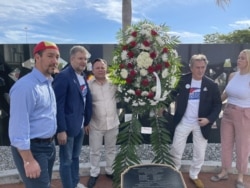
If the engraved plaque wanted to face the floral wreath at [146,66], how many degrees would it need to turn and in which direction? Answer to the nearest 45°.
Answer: approximately 180°

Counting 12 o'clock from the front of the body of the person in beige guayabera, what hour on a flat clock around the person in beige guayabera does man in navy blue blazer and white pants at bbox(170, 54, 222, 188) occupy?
The man in navy blue blazer and white pants is roughly at 9 o'clock from the person in beige guayabera.

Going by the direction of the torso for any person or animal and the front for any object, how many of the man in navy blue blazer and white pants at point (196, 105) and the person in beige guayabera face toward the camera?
2

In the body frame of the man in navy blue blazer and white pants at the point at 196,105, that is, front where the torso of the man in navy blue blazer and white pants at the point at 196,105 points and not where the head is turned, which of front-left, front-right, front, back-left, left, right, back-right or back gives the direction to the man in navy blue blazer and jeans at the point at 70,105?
front-right

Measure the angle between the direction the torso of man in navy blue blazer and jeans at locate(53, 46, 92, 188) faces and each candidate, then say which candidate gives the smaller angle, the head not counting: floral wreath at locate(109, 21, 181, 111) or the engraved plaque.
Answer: the engraved plaque

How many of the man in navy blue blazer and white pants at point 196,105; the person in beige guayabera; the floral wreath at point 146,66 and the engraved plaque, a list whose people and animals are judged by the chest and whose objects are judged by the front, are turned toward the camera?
4

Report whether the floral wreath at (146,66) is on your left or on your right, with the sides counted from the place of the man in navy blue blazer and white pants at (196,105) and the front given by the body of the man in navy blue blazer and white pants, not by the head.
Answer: on your right

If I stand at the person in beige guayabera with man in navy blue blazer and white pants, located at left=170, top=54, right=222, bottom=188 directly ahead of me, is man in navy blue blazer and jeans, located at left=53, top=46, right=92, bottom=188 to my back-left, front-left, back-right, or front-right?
back-right

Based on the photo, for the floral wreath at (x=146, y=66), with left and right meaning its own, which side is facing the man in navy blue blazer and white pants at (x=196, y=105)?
left

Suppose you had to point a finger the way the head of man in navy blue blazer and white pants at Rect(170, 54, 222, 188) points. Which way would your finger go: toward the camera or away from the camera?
toward the camera

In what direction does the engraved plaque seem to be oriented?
toward the camera

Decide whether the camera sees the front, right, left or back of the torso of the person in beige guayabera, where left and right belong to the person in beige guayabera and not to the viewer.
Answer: front

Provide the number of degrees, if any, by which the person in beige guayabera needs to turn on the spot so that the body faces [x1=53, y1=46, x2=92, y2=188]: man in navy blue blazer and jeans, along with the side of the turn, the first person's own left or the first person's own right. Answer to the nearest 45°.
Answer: approximately 45° to the first person's own right
